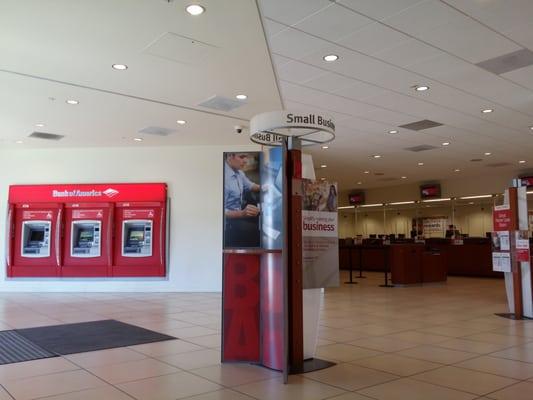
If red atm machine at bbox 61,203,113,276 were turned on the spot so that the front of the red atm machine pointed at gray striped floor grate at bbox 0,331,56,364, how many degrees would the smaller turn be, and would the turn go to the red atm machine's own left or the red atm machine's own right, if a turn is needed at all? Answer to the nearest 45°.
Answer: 0° — it already faces it

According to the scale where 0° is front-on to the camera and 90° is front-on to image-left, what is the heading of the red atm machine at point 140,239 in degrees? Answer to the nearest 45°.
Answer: approximately 0°

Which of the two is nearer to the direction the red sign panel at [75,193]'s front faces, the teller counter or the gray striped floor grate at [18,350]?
the gray striped floor grate

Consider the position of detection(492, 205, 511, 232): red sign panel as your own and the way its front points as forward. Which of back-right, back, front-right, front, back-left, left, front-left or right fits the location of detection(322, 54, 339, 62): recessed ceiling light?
front-right

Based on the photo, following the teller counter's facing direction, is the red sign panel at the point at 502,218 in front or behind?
in front

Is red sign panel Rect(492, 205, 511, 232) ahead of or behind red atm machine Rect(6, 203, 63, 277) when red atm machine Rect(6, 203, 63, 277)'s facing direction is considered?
ahead

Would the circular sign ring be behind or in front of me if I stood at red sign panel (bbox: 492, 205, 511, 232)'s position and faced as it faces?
in front

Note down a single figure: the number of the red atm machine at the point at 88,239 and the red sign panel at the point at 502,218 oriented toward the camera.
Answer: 2

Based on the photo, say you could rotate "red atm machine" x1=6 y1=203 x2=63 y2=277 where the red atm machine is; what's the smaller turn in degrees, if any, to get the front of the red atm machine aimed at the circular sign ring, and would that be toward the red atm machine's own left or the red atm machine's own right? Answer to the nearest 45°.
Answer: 0° — it already faces it

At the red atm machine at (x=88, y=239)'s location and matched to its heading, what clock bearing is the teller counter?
The teller counter is roughly at 9 o'clock from the red atm machine.

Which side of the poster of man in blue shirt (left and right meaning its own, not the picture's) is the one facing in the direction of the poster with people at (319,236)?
left

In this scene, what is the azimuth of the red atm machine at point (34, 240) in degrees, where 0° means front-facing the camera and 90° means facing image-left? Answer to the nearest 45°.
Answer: approximately 0°
